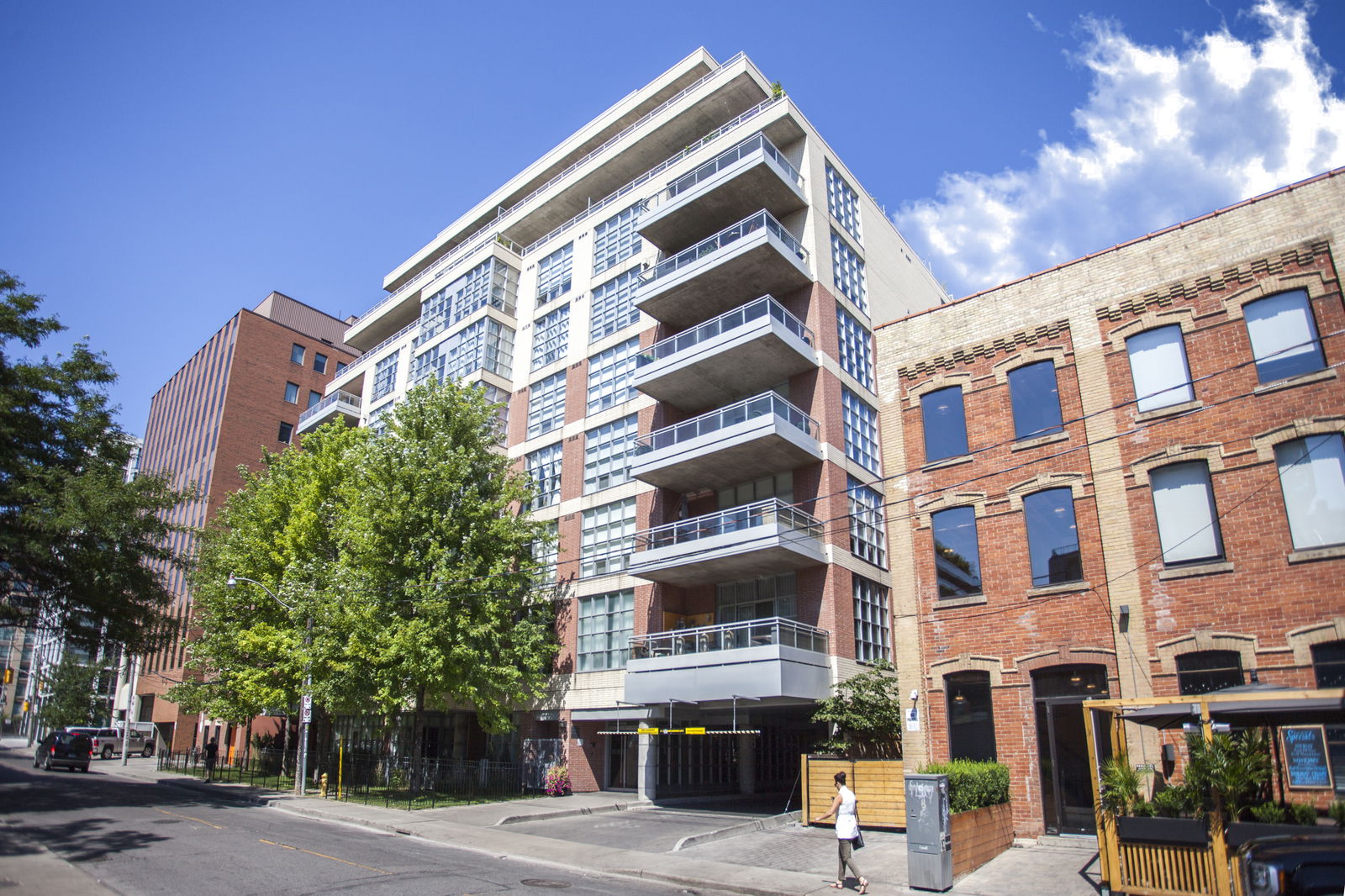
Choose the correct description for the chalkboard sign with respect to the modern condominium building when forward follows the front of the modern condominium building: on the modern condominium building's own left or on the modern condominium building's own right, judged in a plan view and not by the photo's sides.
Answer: on the modern condominium building's own left

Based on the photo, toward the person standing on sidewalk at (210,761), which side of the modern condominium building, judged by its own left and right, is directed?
right

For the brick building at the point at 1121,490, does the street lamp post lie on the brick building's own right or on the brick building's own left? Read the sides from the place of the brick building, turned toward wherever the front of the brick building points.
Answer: on the brick building's own right

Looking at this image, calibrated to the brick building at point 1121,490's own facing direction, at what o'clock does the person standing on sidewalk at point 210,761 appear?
The person standing on sidewalk is roughly at 2 o'clock from the brick building.

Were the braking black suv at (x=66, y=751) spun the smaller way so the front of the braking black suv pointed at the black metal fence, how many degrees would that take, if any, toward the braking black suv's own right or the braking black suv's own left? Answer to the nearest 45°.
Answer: approximately 180°

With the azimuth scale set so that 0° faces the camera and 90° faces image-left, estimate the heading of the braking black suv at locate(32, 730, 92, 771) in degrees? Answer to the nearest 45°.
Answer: approximately 135°

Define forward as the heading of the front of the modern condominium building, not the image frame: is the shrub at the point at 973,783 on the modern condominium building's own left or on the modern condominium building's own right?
on the modern condominium building's own left

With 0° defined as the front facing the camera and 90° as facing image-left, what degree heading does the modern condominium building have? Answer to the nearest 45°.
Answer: approximately 45°

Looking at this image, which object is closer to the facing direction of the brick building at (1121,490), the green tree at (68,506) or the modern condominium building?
the green tree
